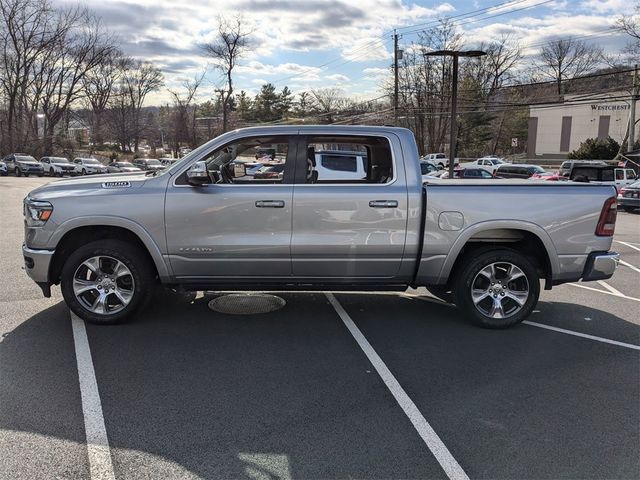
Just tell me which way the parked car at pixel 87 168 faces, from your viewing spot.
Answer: facing the viewer and to the right of the viewer

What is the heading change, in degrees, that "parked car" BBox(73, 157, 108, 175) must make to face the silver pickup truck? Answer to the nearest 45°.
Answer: approximately 45° to its right

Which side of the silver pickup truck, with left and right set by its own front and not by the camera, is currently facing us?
left

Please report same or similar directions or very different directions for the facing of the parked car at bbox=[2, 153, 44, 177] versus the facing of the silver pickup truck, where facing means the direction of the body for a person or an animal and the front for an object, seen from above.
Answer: very different directions

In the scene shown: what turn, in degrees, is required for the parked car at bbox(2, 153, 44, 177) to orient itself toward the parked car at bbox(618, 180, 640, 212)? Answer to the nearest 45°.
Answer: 0° — it already faces it

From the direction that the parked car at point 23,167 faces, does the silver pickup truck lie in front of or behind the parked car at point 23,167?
in front

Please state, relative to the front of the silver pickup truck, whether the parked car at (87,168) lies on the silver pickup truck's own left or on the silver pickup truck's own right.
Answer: on the silver pickup truck's own right
